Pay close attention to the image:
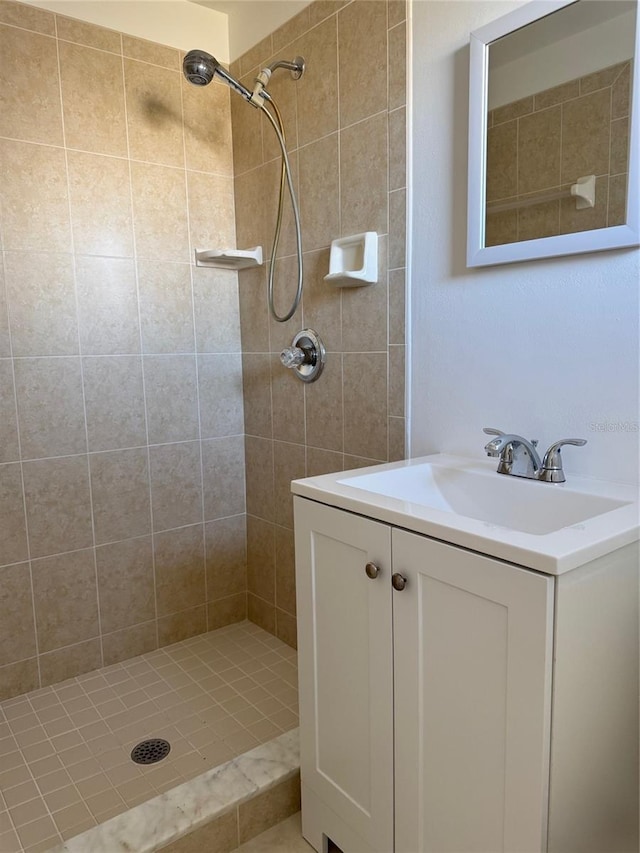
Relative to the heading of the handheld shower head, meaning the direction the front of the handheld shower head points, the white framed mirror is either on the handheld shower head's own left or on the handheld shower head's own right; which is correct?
on the handheld shower head's own left

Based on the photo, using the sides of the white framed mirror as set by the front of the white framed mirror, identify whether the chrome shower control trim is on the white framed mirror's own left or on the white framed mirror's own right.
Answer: on the white framed mirror's own right

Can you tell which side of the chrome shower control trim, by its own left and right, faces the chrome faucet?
left
